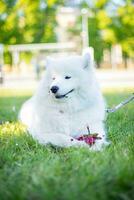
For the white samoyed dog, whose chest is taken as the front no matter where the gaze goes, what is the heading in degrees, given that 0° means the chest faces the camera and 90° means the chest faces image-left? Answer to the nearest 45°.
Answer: approximately 315°
